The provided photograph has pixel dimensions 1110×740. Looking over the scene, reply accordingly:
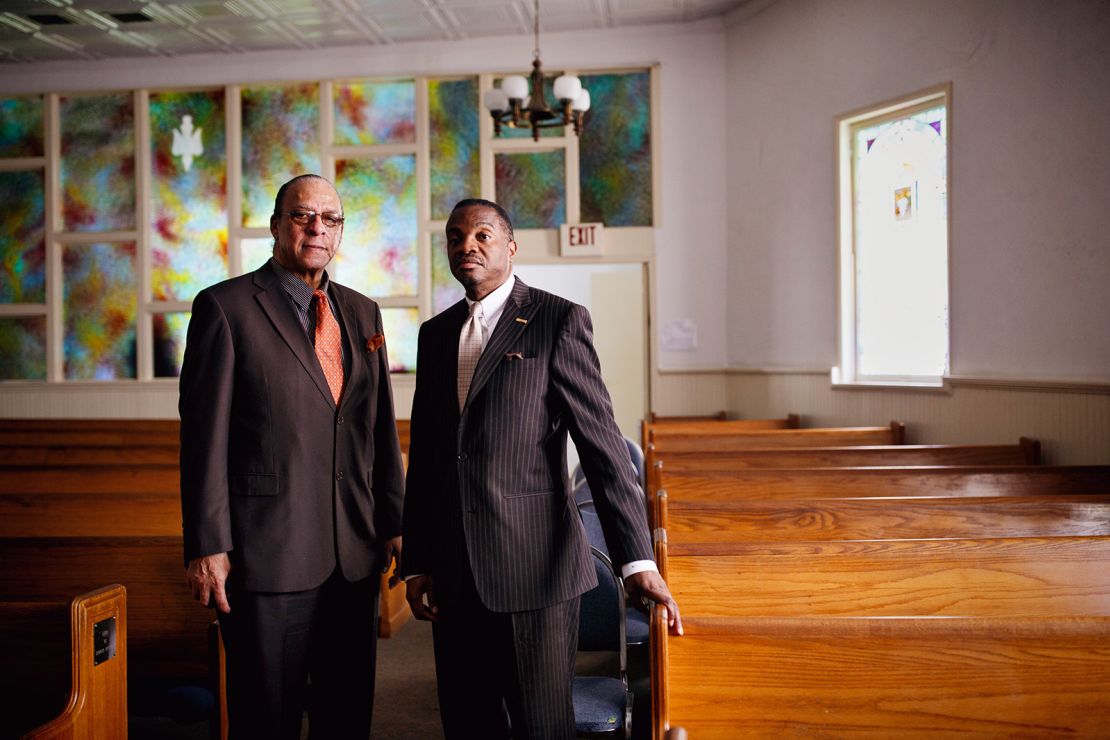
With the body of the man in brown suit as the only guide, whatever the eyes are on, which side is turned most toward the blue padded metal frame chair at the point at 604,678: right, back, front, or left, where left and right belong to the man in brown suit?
left

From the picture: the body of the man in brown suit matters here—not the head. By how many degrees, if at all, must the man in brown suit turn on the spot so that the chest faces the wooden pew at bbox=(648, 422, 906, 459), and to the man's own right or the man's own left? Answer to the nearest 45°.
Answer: approximately 90° to the man's own left

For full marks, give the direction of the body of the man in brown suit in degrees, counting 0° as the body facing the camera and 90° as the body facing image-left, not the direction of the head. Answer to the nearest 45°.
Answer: approximately 315°

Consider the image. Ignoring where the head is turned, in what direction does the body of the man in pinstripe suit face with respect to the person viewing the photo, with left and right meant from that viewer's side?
facing the viewer and to the left of the viewer

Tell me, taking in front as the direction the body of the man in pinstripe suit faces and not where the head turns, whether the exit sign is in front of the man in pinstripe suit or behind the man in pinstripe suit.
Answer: behind

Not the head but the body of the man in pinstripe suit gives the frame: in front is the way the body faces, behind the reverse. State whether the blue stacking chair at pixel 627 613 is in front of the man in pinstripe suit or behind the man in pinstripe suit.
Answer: behind

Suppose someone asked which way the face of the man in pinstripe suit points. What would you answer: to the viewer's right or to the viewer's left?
to the viewer's left

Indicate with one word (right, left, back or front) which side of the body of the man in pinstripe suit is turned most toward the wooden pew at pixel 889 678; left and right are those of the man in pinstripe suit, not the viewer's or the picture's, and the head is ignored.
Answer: left

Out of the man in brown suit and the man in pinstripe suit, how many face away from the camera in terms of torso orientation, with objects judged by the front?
0
